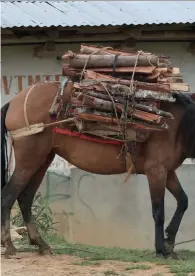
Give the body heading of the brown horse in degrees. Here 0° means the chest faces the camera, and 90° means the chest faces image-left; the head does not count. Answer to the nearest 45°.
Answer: approximately 270°
